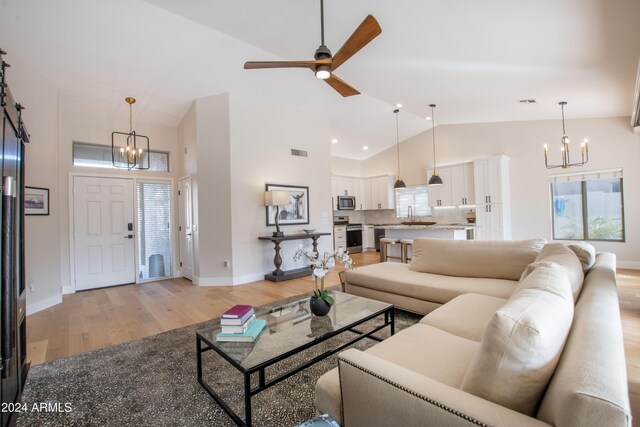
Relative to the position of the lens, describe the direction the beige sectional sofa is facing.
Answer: facing to the left of the viewer

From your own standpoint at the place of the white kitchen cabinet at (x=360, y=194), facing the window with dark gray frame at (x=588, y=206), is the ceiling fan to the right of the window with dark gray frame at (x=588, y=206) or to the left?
right

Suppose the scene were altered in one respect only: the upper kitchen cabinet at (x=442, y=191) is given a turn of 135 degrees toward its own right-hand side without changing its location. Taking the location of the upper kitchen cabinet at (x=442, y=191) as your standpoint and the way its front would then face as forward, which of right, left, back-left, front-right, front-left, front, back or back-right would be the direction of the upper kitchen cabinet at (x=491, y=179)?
back

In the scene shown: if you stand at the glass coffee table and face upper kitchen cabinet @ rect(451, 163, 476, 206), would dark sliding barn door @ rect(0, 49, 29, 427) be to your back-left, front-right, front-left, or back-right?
back-left

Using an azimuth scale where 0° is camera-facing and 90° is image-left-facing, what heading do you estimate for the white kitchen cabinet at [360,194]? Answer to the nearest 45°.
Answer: approximately 315°

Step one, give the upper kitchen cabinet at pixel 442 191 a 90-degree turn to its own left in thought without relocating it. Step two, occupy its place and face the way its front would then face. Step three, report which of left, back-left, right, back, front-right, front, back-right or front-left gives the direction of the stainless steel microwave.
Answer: back

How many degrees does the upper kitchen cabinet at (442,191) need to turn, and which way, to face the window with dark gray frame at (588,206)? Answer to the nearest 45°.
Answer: approximately 90° to its left

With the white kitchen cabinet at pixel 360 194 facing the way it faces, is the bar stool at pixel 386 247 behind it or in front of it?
in front

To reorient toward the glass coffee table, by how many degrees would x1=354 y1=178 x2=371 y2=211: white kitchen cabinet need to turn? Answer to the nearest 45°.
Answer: approximately 45° to its right

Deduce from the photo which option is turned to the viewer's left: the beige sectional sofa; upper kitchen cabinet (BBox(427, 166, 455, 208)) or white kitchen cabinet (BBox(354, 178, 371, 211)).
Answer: the beige sectional sofa

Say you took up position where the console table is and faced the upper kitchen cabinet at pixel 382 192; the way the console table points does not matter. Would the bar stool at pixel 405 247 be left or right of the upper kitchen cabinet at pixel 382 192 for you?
right

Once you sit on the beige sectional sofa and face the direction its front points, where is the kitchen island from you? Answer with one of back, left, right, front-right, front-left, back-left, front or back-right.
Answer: right

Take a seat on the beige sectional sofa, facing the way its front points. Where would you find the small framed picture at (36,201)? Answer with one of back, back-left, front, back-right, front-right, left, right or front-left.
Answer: front

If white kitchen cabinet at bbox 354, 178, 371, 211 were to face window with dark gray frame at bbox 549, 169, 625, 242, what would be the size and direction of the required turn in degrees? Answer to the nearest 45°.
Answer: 0° — it already faces it

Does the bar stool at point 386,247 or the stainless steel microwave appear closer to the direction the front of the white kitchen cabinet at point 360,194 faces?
the bar stool

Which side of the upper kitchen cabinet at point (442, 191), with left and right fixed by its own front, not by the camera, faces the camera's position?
front

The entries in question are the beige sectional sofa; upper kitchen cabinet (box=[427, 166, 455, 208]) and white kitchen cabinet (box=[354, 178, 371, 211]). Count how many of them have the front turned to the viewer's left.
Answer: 1
